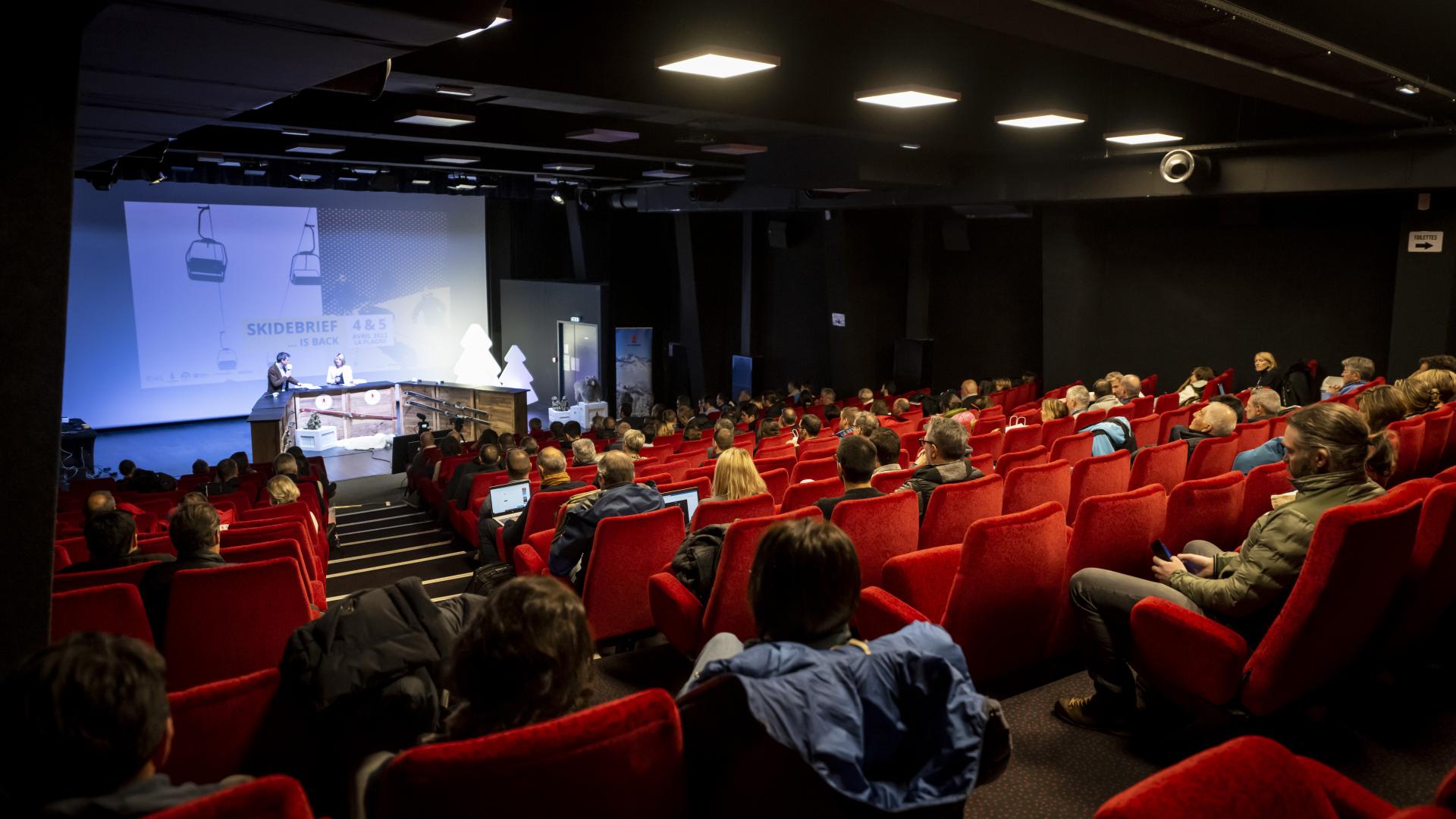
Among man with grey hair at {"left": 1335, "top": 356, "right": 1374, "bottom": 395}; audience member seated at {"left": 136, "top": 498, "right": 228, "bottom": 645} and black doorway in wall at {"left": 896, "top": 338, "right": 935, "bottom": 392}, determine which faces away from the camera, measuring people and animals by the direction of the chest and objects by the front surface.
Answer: the audience member seated

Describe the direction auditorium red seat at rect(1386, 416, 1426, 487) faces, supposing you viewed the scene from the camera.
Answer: facing away from the viewer and to the left of the viewer

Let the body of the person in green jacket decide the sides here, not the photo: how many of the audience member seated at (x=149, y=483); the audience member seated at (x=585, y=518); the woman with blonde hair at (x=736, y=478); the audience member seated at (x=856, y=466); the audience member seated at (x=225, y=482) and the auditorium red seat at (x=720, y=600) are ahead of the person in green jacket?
6

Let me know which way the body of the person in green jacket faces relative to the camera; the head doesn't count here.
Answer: to the viewer's left

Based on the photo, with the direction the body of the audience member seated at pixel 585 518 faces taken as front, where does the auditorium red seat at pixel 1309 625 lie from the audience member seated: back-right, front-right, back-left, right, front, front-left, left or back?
back

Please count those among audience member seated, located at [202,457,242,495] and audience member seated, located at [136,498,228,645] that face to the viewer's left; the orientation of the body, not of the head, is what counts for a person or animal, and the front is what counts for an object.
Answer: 0

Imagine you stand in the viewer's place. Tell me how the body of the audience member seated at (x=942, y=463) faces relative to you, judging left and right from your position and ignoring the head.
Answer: facing away from the viewer and to the left of the viewer

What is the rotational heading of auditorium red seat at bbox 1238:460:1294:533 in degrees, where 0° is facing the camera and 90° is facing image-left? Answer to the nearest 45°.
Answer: approximately 135°

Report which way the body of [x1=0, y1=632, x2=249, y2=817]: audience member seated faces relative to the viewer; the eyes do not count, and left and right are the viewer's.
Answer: facing away from the viewer

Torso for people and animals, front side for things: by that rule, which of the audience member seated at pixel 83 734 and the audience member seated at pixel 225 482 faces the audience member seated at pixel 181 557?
the audience member seated at pixel 83 734

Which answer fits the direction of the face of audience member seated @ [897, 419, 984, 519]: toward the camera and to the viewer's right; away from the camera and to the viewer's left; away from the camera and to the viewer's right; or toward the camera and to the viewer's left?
away from the camera and to the viewer's left

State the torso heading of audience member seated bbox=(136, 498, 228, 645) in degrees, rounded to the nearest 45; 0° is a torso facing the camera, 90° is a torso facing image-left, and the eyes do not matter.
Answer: approximately 180°

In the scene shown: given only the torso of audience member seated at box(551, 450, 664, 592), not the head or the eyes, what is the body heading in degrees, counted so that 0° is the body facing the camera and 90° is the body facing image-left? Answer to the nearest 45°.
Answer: approximately 135°

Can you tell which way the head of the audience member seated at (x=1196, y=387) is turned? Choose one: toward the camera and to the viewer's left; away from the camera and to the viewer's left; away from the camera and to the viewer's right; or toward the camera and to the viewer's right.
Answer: away from the camera and to the viewer's left

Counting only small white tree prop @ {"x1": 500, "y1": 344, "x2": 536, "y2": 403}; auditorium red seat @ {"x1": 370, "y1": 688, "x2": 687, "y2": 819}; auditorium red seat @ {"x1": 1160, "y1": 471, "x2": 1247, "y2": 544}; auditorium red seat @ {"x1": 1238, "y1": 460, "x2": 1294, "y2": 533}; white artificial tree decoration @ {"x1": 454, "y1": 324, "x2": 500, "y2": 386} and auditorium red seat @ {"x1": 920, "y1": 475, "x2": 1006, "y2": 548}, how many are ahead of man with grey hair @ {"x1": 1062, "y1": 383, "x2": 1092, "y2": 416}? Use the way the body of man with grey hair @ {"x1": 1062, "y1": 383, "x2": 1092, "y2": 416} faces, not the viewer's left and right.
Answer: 2

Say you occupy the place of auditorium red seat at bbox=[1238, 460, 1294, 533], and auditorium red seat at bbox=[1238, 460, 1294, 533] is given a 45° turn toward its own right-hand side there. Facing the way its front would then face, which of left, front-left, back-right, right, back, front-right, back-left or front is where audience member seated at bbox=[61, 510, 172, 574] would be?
back-left

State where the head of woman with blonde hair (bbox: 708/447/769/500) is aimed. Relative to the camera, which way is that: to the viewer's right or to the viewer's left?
to the viewer's left
